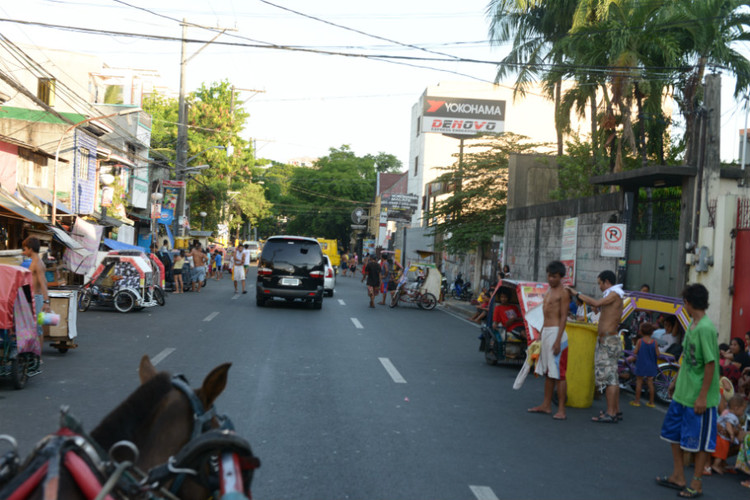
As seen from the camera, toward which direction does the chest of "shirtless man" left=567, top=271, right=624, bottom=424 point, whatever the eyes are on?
to the viewer's left

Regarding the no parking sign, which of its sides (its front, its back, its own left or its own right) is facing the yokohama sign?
back

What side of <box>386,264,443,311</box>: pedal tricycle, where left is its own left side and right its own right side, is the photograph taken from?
left

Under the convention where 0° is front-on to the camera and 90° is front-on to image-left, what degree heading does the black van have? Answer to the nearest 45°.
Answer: approximately 180°

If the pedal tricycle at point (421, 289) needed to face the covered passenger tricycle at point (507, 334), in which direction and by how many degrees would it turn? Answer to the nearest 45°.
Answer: approximately 90° to its left

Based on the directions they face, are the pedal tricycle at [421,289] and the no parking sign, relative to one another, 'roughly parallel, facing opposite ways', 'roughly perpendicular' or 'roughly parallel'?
roughly perpendicular

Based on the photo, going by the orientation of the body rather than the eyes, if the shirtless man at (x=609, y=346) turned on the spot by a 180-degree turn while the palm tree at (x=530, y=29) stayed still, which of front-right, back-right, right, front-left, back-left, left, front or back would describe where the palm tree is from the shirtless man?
left

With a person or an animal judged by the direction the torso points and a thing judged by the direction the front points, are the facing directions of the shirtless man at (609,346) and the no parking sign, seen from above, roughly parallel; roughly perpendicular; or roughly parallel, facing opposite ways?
roughly perpendicular

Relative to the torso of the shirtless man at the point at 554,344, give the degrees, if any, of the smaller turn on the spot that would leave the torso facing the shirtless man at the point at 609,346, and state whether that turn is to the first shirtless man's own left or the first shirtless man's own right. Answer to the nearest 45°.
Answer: approximately 135° to the first shirtless man's own left

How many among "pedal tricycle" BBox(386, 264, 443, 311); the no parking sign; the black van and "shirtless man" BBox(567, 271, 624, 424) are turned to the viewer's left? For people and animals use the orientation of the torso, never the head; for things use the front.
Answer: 2

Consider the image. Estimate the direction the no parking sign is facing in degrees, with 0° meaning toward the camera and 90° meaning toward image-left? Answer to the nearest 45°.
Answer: approximately 0°

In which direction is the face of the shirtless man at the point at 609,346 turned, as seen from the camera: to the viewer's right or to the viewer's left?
to the viewer's left

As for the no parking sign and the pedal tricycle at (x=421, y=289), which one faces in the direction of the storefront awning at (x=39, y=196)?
the pedal tricycle
